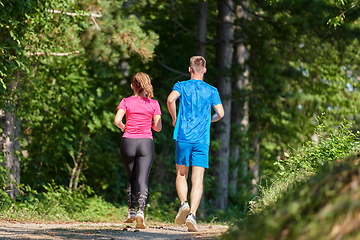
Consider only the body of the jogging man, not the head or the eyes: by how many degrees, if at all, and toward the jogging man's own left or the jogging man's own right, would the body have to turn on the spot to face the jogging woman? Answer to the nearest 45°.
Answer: approximately 45° to the jogging man's own left

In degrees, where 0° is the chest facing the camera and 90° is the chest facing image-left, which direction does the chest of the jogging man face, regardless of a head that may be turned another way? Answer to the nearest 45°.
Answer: approximately 180°

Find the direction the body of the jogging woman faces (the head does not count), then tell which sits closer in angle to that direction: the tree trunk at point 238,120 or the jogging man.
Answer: the tree trunk

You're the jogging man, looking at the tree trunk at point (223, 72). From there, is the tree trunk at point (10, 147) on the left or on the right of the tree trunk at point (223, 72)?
left

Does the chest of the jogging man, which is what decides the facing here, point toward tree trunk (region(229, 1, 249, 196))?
yes

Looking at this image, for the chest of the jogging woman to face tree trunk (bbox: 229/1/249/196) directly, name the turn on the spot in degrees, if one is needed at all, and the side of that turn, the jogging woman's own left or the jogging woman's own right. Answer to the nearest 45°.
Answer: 0° — they already face it

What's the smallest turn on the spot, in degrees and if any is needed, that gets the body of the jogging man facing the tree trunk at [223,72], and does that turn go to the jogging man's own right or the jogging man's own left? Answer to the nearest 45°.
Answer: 0° — they already face it

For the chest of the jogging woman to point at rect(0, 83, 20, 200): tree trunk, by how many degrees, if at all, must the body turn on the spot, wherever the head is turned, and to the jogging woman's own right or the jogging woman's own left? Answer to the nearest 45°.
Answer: approximately 45° to the jogging woman's own left

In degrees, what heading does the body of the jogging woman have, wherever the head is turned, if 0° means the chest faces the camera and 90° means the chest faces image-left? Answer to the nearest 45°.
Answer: approximately 180°

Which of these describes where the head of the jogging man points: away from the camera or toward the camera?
away from the camera

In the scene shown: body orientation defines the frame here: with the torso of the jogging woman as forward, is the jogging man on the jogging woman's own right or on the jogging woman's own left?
on the jogging woman's own right

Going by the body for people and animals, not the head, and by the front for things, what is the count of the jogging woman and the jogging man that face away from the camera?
2
